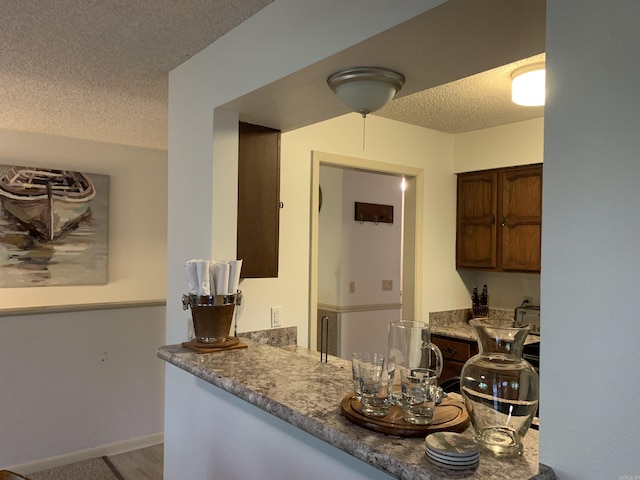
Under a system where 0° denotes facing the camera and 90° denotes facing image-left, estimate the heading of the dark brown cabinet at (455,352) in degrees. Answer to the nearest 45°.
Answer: approximately 45°

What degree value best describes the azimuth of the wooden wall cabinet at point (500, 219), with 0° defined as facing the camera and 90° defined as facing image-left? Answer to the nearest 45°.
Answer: approximately 45°

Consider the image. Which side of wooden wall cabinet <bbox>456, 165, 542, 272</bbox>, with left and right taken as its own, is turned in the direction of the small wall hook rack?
right

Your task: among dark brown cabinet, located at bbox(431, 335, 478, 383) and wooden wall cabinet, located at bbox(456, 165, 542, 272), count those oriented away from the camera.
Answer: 0

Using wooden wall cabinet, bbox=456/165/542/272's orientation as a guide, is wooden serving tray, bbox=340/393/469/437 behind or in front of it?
in front

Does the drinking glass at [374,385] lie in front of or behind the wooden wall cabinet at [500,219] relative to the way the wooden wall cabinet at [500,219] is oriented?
in front

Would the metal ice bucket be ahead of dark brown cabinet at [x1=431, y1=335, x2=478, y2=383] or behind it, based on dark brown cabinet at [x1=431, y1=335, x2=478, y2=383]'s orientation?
ahead

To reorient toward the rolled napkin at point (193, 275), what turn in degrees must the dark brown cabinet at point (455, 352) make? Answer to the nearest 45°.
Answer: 0° — it already faces it
